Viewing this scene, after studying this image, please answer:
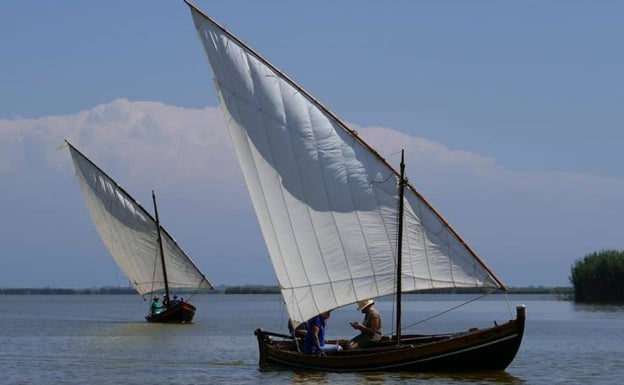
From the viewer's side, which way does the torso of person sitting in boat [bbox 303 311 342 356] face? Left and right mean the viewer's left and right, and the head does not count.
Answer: facing to the right of the viewer

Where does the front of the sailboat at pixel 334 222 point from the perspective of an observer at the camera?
facing to the right of the viewer

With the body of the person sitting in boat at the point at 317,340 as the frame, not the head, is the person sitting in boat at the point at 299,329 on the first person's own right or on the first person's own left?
on the first person's own left
